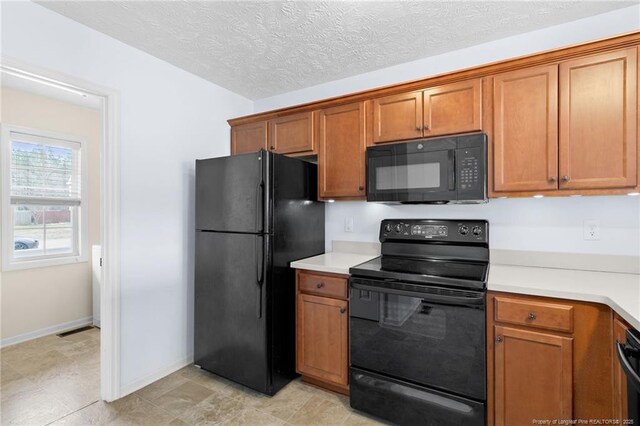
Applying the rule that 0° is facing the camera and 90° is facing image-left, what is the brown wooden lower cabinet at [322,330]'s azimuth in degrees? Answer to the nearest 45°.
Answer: approximately 45°

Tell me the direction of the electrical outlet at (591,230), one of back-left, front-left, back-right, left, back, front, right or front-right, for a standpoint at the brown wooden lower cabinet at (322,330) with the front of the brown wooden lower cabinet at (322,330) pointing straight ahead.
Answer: back-left

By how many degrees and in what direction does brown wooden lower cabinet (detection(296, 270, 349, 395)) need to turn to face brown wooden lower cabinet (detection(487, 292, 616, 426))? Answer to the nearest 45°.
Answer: approximately 90° to its left

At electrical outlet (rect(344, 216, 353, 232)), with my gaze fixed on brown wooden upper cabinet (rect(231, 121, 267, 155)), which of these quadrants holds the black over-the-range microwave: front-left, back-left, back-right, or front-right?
back-left

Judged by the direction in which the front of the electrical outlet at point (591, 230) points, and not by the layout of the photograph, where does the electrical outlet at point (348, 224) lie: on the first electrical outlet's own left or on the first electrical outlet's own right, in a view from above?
on the first electrical outlet's own right

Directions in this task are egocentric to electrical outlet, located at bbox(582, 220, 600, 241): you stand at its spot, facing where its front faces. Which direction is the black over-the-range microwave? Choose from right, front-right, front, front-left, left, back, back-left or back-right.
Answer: front-right
